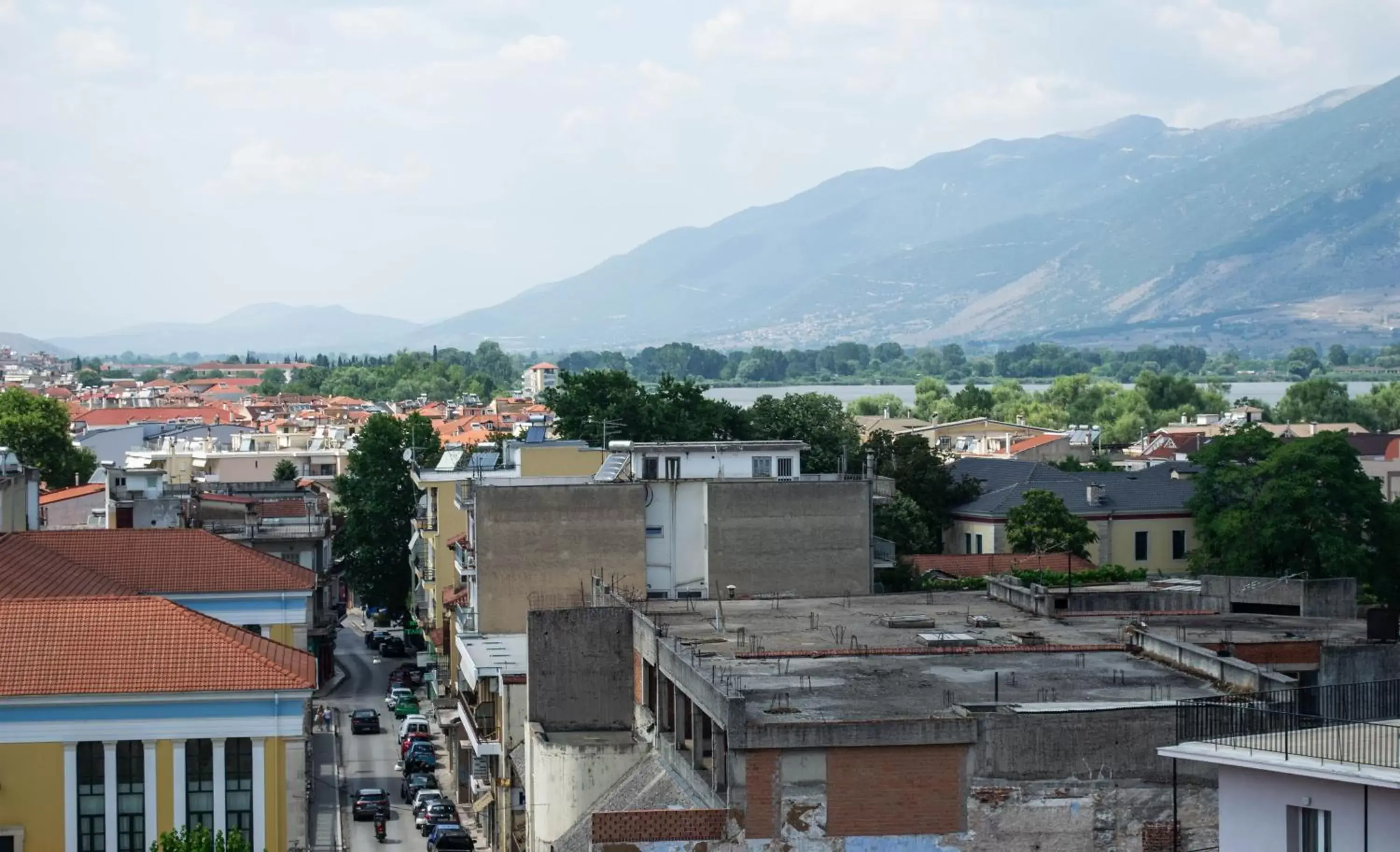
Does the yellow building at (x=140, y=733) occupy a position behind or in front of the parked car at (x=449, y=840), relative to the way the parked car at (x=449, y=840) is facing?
in front
